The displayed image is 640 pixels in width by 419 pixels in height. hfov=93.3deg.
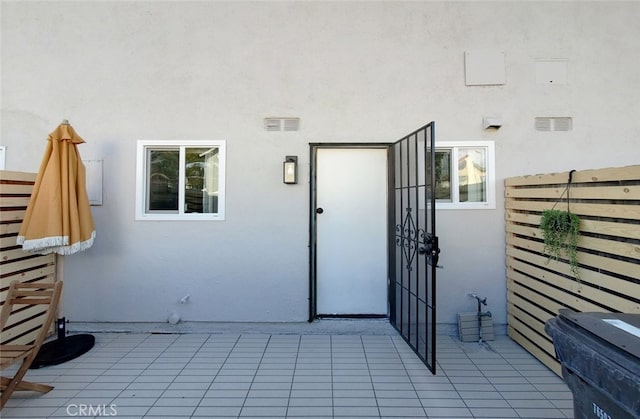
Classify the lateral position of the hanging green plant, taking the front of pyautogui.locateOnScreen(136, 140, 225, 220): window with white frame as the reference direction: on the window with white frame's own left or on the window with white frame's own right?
on the window with white frame's own left

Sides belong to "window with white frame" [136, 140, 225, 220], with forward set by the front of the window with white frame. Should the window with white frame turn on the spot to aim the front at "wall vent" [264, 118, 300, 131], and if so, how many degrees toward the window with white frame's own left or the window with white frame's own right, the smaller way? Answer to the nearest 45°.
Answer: approximately 45° to the window with white frame's own left

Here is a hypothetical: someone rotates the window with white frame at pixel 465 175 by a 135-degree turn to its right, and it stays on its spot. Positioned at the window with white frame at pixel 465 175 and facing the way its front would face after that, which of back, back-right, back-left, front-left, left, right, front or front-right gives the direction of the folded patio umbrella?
left

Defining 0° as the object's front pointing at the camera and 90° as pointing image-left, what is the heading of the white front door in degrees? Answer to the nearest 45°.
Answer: approximately 0°

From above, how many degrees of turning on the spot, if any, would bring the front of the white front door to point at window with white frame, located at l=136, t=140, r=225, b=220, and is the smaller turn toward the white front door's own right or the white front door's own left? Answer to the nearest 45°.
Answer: approximately 90° to the white front door's own right

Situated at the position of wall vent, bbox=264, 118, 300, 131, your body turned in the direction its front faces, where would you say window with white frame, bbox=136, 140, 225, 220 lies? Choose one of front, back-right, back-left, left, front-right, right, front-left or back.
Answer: right

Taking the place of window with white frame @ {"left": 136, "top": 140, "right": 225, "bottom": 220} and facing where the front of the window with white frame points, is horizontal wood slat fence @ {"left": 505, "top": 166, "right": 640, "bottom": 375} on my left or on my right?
on my left

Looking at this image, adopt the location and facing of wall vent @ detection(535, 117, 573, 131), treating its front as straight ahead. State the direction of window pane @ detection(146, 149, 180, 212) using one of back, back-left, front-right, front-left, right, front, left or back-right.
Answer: front-right
